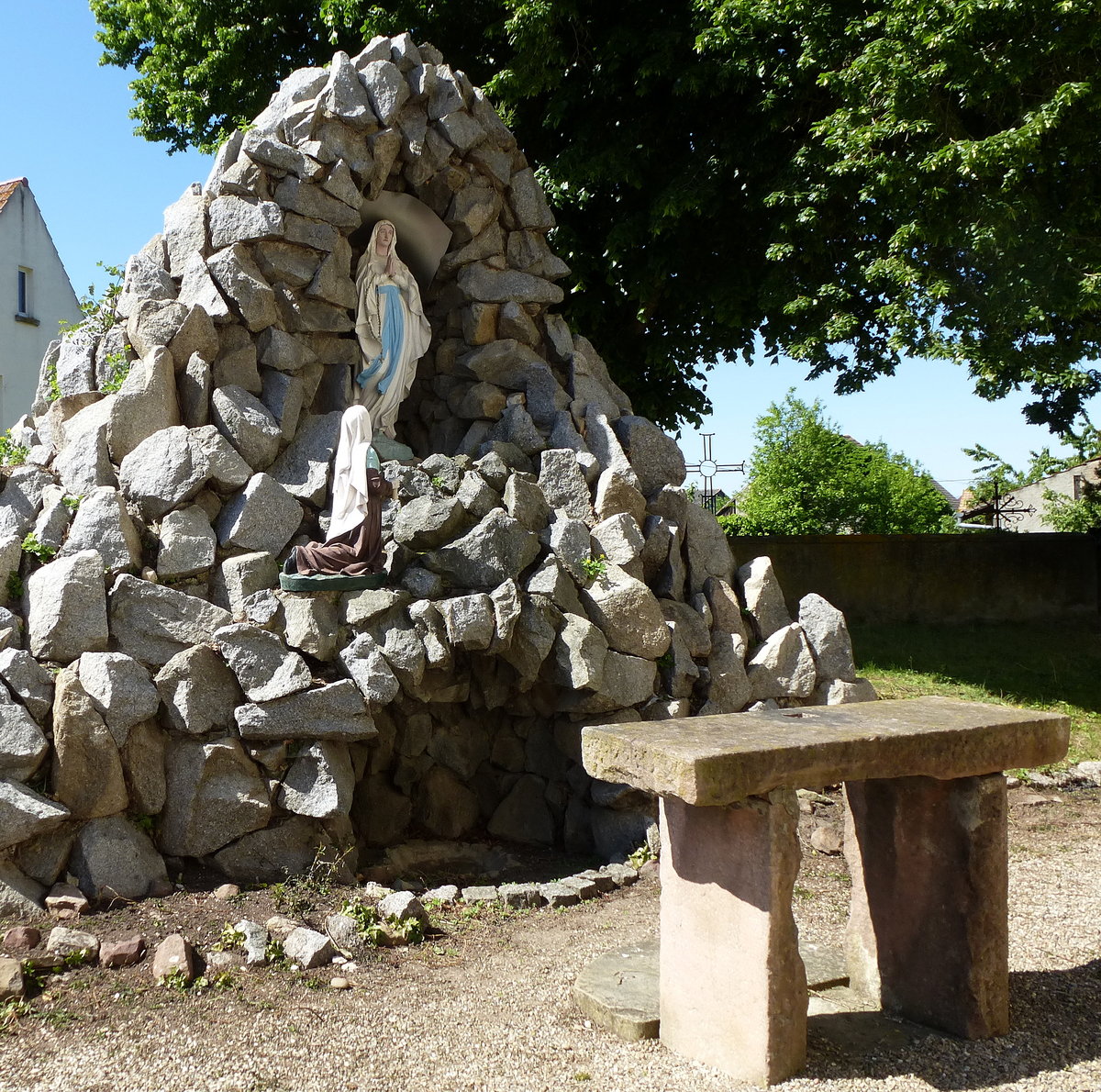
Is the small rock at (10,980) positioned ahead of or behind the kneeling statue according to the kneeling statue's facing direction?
behind

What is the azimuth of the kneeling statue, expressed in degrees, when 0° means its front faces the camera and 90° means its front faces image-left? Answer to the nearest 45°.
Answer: approximately 225°

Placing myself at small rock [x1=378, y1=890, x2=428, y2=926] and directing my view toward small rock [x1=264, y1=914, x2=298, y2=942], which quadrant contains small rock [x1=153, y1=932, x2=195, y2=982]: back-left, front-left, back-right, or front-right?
front-left

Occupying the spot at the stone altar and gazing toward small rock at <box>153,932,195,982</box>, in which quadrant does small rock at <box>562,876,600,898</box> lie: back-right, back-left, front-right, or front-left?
front-right

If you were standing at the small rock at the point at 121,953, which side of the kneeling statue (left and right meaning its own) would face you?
back

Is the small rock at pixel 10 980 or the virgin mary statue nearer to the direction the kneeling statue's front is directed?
the virgin mary statue

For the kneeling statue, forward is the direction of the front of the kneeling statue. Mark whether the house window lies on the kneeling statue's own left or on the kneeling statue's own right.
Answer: on the kneeling statue's own left

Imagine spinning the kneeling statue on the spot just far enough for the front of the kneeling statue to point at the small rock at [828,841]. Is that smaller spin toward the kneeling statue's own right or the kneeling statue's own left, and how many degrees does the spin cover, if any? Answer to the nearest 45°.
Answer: approximately 45° to the kneeling statue's own right

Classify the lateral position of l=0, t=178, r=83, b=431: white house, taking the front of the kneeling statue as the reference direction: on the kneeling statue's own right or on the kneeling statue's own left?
on the kneeling statue's own left

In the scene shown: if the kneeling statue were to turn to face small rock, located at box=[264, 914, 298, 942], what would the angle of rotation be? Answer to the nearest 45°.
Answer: approximately 135° to its right

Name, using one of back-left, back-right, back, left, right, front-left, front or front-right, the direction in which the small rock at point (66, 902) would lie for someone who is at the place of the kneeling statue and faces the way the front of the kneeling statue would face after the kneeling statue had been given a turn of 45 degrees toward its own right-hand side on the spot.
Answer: back-right

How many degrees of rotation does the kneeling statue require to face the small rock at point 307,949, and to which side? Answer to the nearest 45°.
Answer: approximately 135° to its right

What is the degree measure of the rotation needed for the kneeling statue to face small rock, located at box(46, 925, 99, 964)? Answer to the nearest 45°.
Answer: approximately 180°
